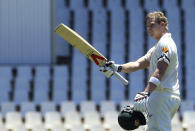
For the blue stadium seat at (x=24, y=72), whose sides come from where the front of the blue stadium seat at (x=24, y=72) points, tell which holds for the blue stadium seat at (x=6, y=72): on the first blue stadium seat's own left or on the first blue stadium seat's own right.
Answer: on the first blue stadium seat's own right

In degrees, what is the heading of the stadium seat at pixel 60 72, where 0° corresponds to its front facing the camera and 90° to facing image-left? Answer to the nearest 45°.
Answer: approximately 0°
